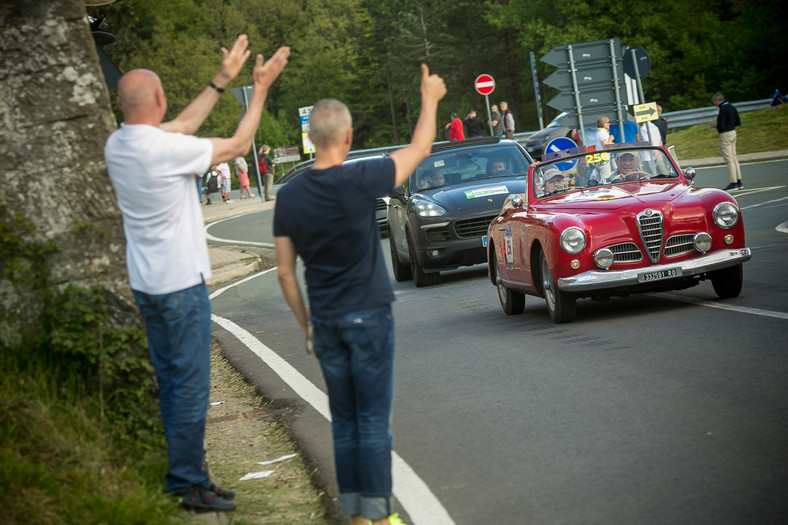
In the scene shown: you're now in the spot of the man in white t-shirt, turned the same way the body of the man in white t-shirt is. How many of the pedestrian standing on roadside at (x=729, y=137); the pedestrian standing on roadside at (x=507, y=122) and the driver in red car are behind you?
0

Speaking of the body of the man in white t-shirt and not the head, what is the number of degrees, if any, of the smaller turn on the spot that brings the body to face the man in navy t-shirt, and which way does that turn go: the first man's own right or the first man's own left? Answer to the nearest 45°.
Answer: approximately 90° to the first man's own right

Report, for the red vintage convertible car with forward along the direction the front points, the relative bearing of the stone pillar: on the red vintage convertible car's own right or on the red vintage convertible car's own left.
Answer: on the red vintage convertible car's own right

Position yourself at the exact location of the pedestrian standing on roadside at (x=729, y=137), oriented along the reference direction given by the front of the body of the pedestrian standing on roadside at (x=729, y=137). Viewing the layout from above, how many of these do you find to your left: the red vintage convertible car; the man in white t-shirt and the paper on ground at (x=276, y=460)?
3

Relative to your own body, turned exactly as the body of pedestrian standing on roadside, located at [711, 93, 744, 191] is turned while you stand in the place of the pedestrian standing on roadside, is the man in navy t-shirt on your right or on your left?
on your left

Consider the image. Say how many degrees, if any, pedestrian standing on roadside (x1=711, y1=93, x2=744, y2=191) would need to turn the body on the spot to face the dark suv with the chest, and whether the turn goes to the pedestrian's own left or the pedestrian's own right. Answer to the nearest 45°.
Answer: approximately 90° to the pedestrian's own left

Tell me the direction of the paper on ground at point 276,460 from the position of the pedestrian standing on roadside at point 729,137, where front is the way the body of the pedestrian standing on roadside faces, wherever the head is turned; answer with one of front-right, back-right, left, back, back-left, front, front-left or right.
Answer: left

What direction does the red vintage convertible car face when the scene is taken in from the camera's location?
facing the viewer and to the right of the viewer

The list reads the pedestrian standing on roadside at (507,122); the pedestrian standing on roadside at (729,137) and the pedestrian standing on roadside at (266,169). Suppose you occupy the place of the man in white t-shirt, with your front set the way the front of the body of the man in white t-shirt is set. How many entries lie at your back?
0

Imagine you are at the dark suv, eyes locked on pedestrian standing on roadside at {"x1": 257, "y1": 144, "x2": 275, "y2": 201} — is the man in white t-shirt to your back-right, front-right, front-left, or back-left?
back-left

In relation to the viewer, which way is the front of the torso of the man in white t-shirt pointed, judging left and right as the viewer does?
facing away from the viewer and to the right of the viewer

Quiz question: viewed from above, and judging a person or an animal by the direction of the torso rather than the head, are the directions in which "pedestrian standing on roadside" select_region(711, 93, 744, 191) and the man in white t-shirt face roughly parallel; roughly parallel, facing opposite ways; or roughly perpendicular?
roughly perpendicular

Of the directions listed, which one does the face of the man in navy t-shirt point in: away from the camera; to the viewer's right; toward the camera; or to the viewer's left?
away from the camera

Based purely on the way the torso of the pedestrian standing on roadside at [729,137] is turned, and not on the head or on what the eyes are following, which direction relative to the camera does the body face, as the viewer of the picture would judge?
to the viewer's left
